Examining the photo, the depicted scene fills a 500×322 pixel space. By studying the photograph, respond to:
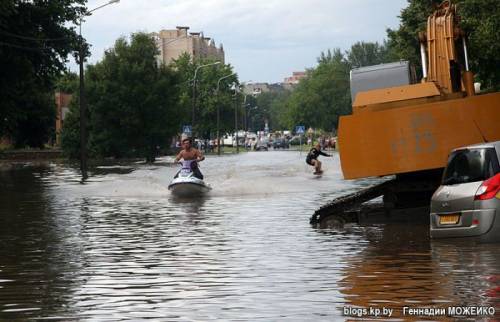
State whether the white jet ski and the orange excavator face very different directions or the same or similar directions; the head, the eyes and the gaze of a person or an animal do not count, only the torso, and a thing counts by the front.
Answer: very different directions

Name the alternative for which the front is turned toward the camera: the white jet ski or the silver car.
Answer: the white jet ski

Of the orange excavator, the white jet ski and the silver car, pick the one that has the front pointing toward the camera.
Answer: the white jet ski

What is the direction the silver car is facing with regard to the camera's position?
facing away from the viewer and to the right of the viewer

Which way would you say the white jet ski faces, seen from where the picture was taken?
facing the viewer

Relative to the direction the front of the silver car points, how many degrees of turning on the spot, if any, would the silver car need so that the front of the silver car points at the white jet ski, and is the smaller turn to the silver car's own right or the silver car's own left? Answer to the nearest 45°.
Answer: approximately 90° to the silver car's own left

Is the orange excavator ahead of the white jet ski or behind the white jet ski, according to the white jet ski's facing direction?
ahead

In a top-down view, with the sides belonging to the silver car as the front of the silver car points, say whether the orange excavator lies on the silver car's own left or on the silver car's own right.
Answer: on the silver car's own left
